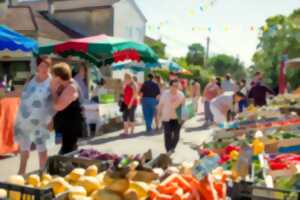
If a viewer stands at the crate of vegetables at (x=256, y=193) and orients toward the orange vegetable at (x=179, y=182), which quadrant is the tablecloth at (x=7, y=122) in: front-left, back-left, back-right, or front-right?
front-right

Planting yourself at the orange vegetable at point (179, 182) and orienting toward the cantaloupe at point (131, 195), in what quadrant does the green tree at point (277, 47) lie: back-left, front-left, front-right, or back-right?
back-right

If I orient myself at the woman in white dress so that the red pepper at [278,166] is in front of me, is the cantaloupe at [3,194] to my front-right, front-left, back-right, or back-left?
front-right

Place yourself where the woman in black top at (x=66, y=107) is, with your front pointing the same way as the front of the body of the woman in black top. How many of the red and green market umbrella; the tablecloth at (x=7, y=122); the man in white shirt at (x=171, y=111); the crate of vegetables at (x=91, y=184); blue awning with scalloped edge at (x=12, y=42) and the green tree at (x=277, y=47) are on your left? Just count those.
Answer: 1

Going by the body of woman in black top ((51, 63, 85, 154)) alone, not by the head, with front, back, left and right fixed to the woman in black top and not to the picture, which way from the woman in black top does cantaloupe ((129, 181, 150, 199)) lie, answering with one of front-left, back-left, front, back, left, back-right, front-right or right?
left

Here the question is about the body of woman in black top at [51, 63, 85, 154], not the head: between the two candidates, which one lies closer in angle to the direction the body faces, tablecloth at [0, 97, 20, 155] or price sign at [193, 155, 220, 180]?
the tablecloth

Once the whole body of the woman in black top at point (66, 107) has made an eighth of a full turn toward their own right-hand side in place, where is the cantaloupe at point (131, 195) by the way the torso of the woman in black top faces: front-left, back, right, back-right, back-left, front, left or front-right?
back-left

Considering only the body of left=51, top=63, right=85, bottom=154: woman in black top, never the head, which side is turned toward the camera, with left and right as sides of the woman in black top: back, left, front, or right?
left

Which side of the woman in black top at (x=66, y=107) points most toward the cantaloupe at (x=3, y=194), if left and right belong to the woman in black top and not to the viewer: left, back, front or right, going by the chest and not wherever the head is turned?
left

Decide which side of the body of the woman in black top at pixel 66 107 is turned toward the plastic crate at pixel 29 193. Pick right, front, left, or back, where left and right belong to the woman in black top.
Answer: left

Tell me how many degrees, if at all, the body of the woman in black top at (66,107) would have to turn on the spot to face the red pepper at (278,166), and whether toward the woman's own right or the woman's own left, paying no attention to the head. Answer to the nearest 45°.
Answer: approximately 135° to the woman's own left

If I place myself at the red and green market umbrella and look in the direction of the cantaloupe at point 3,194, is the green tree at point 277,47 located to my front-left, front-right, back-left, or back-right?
back-left
